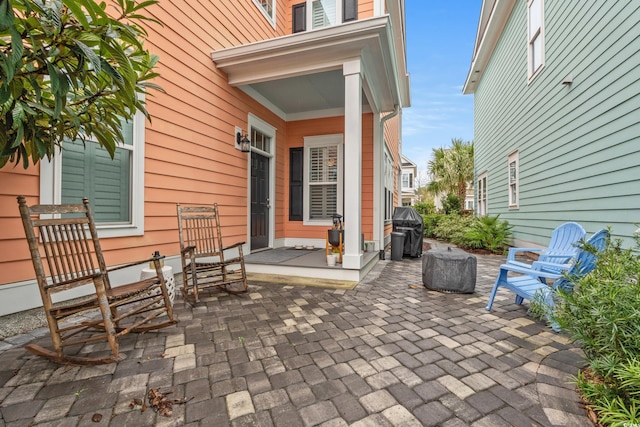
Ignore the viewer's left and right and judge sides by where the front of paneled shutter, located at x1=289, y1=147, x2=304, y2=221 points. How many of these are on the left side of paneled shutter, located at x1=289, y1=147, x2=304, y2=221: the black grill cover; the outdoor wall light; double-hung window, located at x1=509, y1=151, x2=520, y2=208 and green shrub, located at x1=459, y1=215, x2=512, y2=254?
3

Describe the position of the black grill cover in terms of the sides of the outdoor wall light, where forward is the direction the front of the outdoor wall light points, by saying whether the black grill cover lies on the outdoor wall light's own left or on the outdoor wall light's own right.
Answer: on the outdoor wall light's own left

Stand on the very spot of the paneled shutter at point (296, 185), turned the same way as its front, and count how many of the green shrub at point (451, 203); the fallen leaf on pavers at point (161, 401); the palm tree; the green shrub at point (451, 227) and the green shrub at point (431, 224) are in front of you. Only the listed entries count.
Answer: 1

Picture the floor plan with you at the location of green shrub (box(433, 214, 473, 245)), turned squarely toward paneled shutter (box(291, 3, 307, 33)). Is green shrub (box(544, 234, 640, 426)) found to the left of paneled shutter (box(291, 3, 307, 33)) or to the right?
left

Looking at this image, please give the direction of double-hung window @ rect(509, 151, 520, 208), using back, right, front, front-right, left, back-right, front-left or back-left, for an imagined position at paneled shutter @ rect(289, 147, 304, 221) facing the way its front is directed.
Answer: left

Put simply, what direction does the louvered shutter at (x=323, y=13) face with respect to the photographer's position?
facing the viewer

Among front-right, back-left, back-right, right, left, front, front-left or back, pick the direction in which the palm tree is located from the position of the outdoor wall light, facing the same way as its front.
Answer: left

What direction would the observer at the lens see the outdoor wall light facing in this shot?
facing the viewer and to the right of the viewer

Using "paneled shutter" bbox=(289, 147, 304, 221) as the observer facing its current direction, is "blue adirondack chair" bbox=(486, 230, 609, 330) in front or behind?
in front

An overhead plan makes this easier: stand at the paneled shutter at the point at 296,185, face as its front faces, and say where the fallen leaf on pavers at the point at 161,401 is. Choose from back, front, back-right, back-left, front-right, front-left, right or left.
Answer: front

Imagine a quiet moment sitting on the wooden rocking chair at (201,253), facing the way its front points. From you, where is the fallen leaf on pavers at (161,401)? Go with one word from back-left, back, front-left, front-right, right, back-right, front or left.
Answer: front-right

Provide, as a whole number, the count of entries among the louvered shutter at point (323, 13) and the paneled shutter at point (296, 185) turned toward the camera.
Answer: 2
